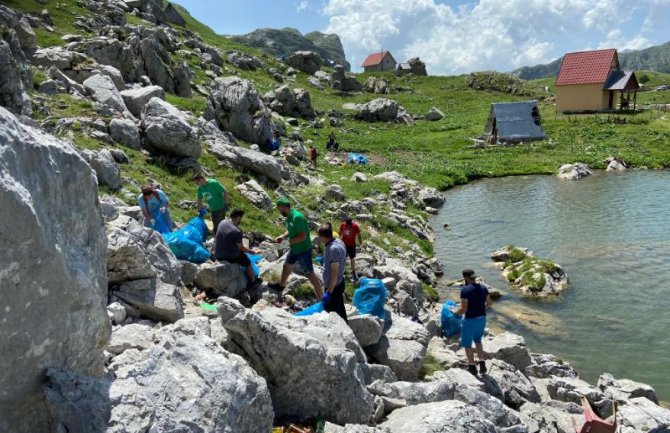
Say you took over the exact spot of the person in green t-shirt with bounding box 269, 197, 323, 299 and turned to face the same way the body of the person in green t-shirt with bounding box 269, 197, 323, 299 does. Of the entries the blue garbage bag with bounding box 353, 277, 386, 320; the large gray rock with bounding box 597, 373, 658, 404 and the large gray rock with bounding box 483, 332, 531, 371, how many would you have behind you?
3

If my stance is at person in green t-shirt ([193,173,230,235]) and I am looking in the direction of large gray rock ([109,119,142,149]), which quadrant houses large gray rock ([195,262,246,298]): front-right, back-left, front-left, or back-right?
back-left

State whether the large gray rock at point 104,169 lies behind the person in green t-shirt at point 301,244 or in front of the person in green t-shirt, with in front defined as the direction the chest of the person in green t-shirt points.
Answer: in front

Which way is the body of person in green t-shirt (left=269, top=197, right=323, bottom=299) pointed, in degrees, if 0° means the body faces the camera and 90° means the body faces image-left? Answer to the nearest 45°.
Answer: approximately 90°

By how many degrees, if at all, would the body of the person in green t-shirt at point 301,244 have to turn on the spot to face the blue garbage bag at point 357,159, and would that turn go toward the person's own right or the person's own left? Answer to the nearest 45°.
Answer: approximately 90° to the person's own right

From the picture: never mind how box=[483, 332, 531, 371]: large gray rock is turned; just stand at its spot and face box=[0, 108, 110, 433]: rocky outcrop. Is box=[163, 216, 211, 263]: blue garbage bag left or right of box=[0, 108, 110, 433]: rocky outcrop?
right

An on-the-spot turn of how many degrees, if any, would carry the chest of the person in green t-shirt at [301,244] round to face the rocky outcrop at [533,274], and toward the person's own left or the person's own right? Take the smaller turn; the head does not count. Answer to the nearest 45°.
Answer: approximately 135° to the person's own right

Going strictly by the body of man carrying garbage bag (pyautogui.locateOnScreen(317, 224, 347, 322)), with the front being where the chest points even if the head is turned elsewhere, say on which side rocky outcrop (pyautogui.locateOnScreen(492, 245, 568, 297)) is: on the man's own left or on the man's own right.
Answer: on the man's own right

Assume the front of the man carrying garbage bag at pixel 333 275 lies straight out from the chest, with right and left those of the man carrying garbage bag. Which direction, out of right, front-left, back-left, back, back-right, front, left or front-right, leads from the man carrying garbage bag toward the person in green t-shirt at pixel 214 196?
front-right

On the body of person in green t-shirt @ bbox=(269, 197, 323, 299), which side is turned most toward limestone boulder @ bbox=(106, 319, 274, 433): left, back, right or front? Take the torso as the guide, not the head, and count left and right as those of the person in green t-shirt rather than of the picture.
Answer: left

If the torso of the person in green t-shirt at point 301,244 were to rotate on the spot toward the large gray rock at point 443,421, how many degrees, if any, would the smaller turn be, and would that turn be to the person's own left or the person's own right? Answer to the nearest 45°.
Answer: approximately 90° to the person's own left

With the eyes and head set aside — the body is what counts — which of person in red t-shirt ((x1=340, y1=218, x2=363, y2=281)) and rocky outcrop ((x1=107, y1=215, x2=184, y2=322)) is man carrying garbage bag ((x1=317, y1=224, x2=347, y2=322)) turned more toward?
the rocky outcrop

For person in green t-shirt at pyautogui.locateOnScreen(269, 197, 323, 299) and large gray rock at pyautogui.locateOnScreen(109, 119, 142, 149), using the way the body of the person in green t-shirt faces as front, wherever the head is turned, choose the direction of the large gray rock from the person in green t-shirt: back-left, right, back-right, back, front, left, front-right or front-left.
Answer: front-right

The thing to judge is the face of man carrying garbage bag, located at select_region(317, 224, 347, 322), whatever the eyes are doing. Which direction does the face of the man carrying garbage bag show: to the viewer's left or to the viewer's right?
to the viewer's left
